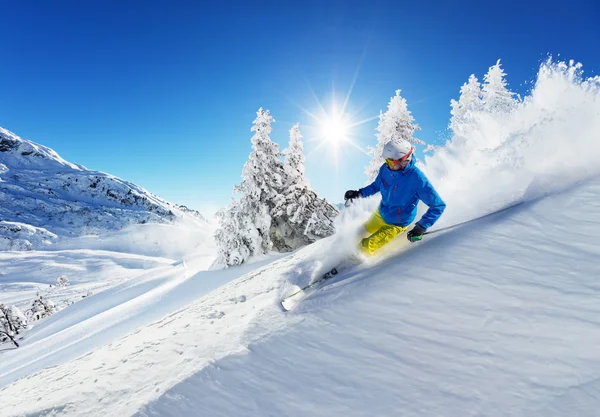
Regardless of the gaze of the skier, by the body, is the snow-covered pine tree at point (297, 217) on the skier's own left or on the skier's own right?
on the skier's own right

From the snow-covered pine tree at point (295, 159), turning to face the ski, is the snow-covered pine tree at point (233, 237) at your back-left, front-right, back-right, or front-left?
front-right

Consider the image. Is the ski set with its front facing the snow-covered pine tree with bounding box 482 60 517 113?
no

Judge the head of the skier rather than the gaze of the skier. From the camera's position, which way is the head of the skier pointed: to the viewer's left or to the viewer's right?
to the viewer's left

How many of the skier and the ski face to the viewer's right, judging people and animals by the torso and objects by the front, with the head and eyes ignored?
0

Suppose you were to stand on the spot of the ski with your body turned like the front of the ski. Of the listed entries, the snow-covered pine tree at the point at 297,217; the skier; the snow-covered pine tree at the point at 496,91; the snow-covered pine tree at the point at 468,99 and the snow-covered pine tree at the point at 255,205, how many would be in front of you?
0

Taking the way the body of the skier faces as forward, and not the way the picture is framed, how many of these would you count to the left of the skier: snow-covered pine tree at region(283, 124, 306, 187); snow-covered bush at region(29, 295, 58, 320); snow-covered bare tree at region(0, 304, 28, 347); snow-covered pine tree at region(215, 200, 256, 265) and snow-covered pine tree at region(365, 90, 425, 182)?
0

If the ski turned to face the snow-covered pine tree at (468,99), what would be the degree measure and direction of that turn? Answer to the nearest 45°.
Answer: approximately 180°

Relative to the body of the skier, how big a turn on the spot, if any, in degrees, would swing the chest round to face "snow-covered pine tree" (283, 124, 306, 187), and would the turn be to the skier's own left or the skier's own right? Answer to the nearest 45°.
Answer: approximately 90° to the skier's own right

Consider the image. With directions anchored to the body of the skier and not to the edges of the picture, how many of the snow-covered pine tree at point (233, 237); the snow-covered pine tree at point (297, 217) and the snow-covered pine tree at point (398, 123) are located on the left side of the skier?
0

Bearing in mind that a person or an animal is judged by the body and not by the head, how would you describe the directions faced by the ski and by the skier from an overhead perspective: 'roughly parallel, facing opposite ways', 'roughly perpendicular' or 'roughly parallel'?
roughly parallel

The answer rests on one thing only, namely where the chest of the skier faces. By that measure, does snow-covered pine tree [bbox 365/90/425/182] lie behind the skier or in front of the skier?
behind

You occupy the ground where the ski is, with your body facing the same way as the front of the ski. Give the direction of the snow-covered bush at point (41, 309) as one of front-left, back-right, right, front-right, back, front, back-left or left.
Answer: right

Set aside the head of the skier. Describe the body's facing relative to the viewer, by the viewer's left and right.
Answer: facing the viewer and to the left of the viewer

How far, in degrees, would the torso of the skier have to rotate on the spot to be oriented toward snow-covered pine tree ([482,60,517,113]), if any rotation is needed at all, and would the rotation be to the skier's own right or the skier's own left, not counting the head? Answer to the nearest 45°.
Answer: approximately 180°

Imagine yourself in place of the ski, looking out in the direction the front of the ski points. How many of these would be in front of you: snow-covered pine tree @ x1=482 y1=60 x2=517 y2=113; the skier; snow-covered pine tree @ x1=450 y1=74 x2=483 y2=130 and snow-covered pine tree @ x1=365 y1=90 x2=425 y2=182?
0
